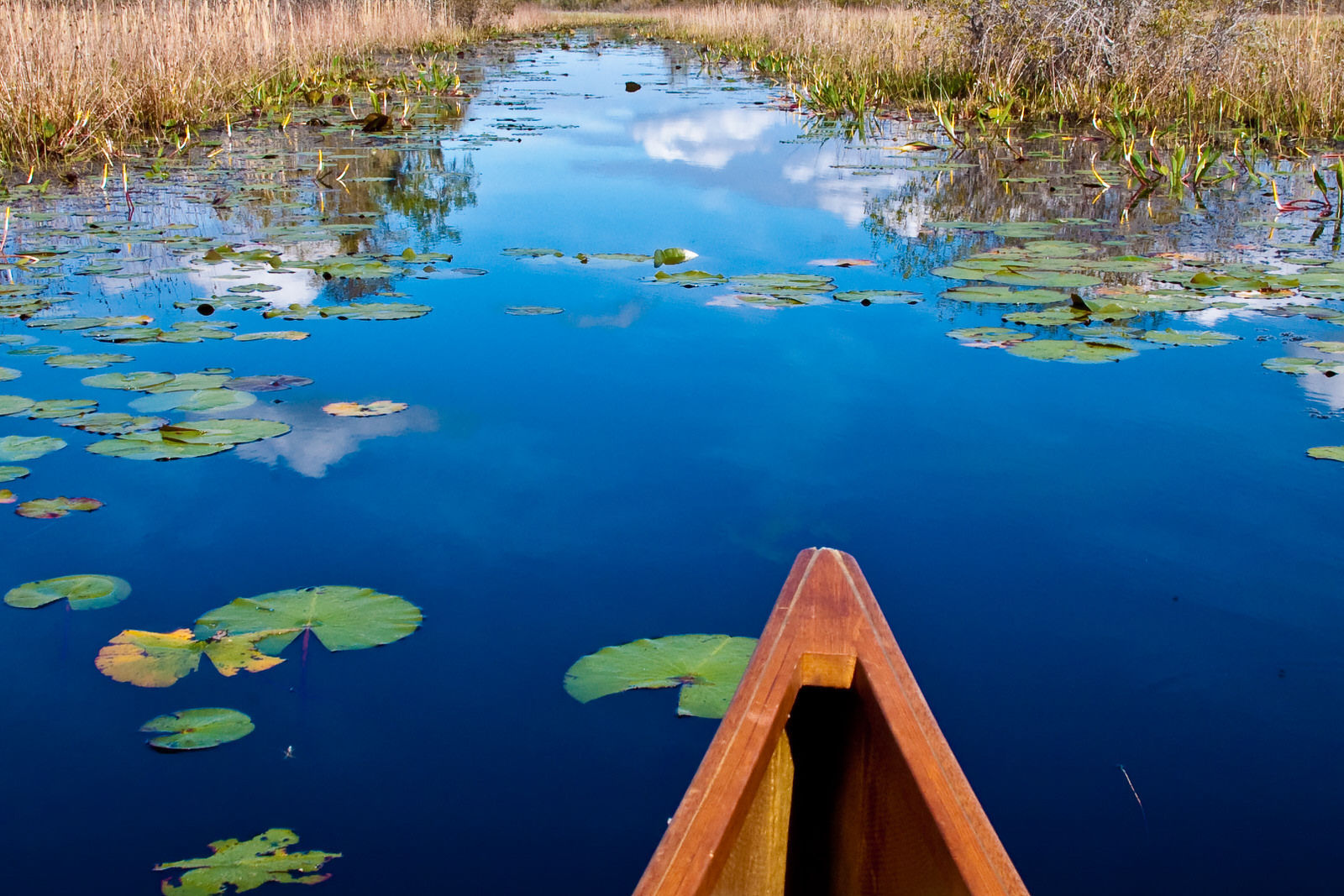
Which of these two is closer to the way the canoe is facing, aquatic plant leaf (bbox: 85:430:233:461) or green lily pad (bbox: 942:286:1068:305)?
the green lily pad

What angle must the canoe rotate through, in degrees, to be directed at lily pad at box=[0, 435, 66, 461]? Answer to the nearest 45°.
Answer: approximately 45° to its left

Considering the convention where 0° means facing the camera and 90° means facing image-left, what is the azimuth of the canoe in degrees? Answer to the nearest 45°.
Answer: approximately 180°

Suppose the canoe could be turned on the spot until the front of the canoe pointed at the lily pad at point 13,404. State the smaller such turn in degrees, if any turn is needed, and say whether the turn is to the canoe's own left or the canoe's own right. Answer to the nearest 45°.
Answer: approximately 45° to the canoe's own left

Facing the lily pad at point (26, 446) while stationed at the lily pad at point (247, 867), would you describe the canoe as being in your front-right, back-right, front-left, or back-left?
back-right

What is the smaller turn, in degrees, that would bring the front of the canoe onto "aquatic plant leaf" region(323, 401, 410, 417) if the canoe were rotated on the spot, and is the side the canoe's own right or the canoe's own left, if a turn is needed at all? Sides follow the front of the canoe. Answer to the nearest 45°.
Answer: approximately 45° to the canoe's own left

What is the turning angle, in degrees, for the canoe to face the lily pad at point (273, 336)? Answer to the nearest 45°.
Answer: approximately 45° to its left

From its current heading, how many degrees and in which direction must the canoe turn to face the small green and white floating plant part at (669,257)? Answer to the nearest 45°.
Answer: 0° — it already faces it
